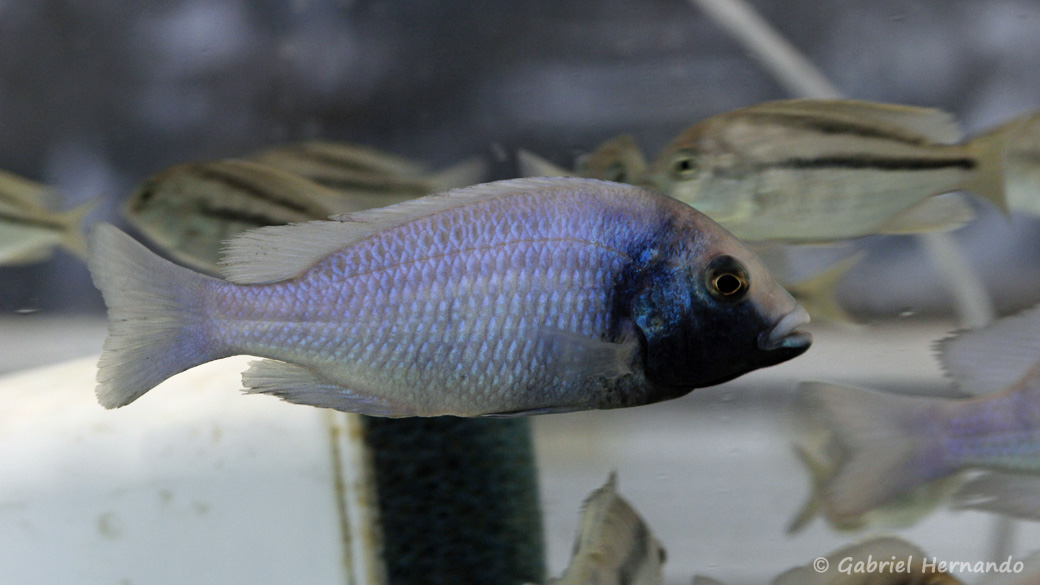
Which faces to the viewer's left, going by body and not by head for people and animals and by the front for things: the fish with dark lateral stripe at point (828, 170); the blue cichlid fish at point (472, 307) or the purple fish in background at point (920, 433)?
the fish with dark lateral stripe

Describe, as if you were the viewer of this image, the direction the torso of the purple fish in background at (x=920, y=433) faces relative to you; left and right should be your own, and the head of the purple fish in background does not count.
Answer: facing to the right of the viewer

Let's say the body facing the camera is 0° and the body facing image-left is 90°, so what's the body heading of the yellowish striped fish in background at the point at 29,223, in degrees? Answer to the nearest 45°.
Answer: approximately 90°

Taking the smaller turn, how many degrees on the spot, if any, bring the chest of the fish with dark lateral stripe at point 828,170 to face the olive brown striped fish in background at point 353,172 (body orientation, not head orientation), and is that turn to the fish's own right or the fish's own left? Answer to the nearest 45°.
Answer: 0° — it already faces it

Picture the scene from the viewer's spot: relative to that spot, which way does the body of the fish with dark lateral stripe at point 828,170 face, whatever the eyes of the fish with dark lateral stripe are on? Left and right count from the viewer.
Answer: facing to the left of the viewer

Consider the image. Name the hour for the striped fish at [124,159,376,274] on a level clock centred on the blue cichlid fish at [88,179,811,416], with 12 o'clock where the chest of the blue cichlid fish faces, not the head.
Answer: The striped fish is roughly at 8 o'clock from the blue cichlid fish.

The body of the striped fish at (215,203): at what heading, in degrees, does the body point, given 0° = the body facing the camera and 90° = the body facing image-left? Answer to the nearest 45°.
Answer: approximately 90°

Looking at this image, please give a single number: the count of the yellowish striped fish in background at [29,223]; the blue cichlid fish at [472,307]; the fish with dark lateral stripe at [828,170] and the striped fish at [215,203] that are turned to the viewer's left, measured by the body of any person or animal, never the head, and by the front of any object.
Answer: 3

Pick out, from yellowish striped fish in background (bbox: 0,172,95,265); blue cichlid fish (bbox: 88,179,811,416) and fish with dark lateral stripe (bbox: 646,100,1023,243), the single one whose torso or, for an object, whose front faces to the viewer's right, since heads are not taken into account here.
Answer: the blue cichlid fish

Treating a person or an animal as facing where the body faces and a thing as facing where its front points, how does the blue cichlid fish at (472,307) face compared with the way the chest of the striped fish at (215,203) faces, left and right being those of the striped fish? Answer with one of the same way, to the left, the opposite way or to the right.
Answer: the opposite way
